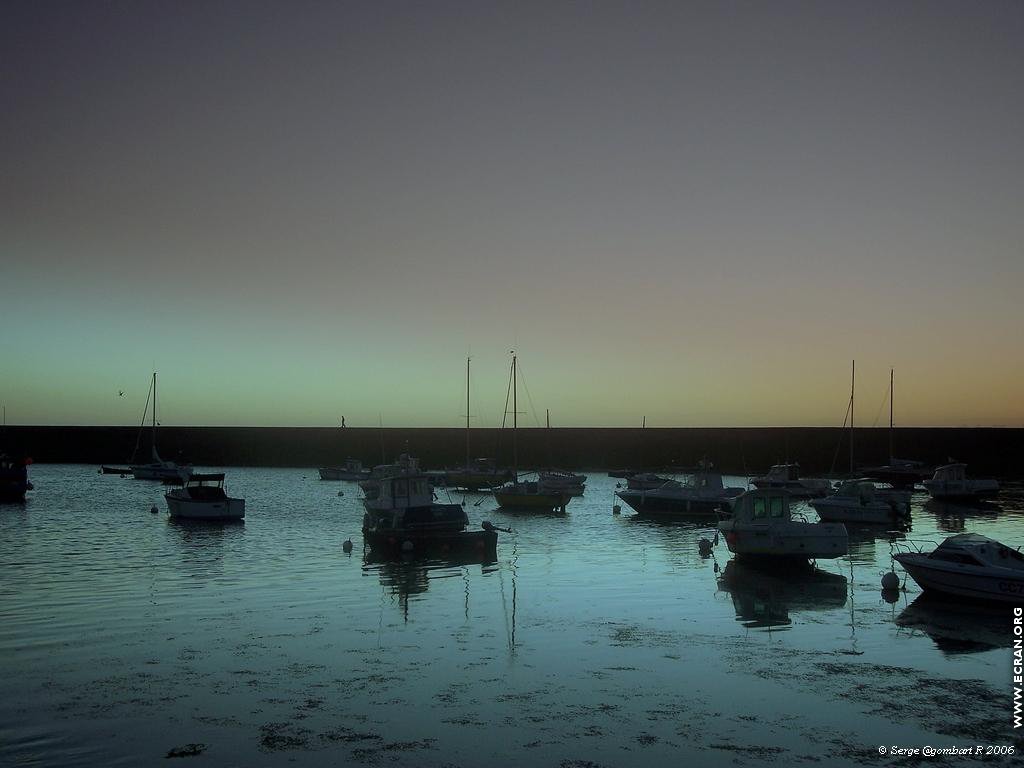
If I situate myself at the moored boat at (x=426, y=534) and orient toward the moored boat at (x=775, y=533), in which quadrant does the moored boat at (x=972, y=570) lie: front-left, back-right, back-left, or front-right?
front-right

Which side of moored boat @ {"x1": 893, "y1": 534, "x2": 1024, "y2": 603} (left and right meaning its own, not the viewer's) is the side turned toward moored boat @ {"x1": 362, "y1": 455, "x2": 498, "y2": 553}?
front

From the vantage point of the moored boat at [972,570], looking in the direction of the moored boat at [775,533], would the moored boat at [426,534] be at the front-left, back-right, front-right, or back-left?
front-left

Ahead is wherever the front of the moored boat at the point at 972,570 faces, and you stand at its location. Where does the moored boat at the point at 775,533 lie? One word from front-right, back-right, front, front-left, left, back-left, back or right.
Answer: front-right

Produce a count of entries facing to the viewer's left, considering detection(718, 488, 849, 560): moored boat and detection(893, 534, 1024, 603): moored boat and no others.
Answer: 2

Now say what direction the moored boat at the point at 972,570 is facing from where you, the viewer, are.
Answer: facing to the left of the viewer

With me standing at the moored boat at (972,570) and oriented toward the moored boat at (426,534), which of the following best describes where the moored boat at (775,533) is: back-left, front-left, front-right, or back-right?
front-right

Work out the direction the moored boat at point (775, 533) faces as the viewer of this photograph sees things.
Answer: facing to the left of the viewer

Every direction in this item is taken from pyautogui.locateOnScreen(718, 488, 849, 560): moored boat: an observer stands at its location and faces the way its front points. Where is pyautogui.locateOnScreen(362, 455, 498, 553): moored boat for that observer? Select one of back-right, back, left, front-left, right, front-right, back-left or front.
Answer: front

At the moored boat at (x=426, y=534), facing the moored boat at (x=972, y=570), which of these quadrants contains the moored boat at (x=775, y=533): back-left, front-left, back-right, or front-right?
front-left

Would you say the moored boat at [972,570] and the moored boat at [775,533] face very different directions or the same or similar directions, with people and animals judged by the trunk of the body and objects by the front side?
same or similar directions

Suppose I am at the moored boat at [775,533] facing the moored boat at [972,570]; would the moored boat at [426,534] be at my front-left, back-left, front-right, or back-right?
back-right

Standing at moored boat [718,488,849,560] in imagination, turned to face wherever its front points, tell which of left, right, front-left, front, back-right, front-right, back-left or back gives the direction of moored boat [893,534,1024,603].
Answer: back-left
